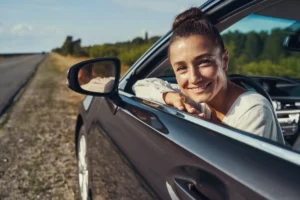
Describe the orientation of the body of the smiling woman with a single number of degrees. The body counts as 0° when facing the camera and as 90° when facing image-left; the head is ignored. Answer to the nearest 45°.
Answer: approximately 45°
